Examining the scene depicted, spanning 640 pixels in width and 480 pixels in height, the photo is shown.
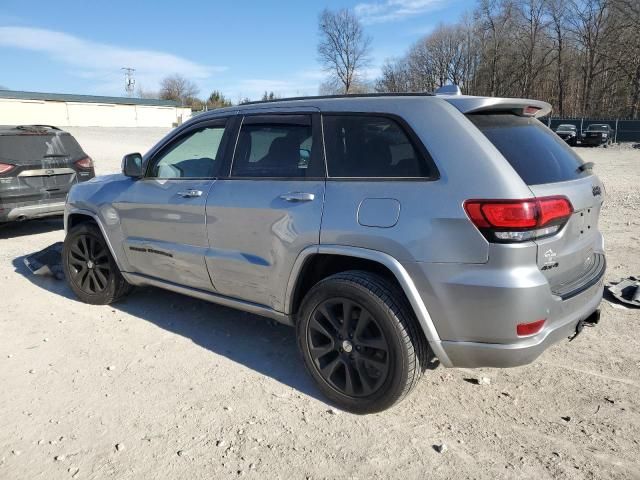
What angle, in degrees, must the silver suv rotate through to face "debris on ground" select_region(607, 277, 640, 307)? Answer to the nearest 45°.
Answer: approximately 90° to its right

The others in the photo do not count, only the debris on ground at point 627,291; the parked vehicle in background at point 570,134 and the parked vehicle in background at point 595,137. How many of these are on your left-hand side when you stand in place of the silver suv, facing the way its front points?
0

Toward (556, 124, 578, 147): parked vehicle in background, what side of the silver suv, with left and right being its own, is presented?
right

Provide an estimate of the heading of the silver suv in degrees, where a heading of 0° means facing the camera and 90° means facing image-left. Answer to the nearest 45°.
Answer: approximately 135°

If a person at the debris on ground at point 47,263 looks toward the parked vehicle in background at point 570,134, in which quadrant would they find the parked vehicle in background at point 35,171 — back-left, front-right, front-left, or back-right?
front-left

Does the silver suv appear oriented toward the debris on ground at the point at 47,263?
yes

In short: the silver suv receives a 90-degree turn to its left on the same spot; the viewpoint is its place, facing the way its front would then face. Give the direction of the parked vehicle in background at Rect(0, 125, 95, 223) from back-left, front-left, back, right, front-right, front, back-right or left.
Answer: right

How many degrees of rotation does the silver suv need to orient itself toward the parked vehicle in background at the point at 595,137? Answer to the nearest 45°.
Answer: approximately 90° to its right
